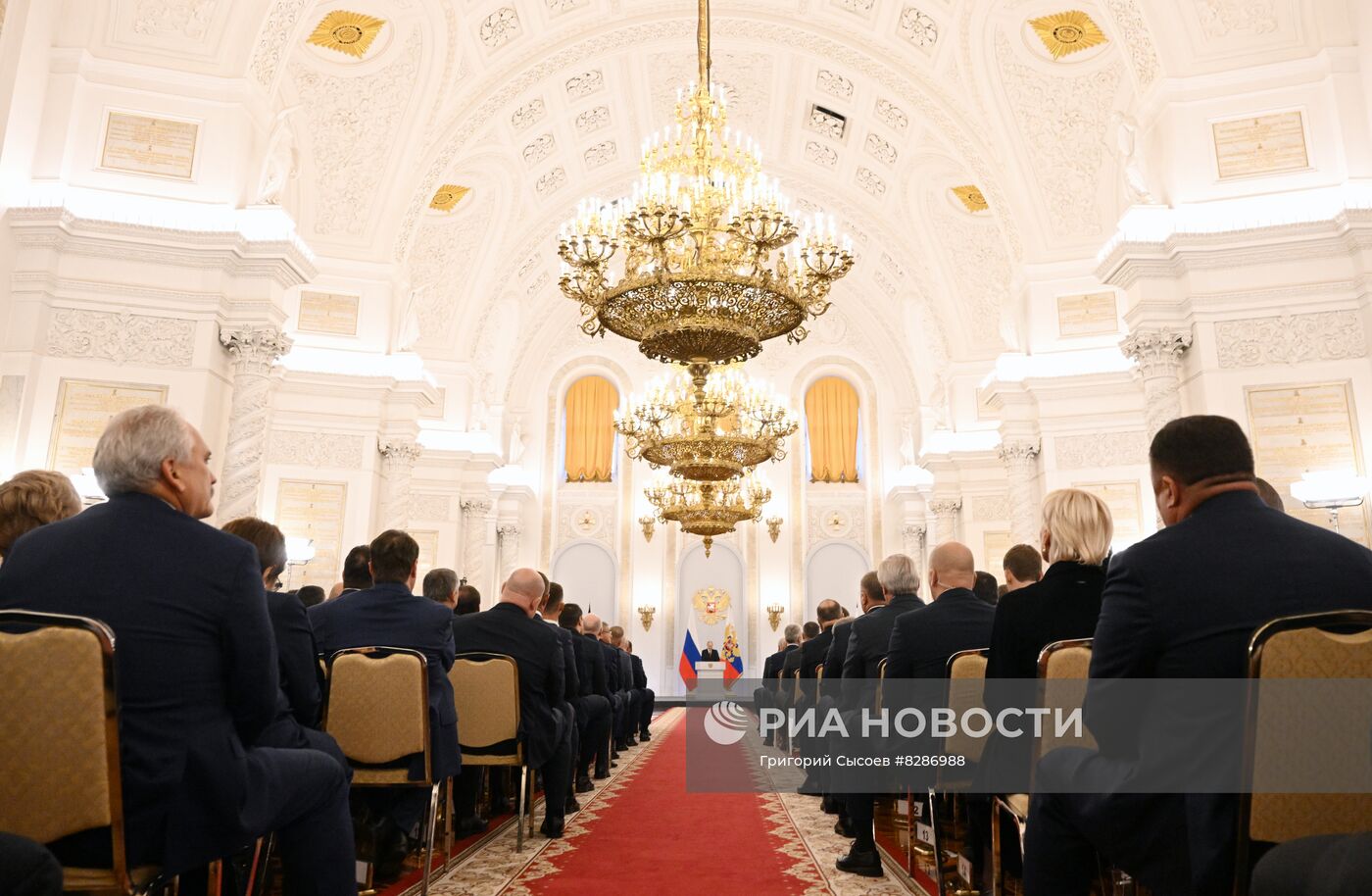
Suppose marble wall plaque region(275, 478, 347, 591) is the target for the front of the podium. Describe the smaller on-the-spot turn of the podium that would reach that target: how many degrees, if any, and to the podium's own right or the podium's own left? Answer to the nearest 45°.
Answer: approximately 45° to the podium's own right

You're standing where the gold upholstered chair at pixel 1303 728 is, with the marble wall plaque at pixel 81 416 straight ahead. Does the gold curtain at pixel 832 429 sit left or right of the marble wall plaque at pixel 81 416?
right

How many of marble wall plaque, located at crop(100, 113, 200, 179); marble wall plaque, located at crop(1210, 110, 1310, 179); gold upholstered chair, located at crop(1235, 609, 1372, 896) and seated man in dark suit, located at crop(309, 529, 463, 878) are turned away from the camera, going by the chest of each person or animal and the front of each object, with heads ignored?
2

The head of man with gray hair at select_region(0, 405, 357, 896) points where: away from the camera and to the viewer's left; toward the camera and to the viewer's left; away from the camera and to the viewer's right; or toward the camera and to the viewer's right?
away from the camera and to the viewer's right

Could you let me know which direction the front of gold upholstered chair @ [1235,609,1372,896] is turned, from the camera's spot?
facing away from the viewer

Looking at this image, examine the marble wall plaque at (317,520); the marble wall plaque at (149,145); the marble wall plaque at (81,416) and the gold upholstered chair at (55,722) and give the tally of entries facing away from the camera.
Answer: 1

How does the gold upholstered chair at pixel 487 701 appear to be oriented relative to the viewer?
away from the camera

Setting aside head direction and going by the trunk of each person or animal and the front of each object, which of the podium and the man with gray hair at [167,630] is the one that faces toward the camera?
the podium

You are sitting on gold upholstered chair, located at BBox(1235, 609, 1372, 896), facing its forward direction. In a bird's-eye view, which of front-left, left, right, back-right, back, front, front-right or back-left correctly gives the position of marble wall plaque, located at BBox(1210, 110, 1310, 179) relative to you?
front

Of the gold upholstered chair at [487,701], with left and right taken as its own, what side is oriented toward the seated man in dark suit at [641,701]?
front

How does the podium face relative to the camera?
toward the camera

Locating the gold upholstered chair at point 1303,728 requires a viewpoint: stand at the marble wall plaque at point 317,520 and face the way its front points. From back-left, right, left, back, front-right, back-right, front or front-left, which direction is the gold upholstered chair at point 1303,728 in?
front

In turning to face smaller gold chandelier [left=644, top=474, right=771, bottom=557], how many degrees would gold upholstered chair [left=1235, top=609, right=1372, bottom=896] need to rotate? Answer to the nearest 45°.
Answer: approximately 45° to its left

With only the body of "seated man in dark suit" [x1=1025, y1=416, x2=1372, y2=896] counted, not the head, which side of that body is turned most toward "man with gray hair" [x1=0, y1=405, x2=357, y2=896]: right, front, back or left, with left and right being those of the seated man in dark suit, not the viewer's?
left

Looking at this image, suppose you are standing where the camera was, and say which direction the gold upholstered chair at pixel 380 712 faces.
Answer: facing away from the viewer

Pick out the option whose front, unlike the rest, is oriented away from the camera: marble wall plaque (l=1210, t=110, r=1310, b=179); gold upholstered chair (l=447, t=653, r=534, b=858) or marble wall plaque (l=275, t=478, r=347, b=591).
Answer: the gold upholstered chair

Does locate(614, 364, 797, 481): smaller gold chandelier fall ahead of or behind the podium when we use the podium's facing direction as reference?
ahead

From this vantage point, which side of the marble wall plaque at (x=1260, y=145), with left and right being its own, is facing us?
front

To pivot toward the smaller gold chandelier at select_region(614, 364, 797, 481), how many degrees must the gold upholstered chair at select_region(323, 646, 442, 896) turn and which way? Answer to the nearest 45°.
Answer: approximately 45° to its right

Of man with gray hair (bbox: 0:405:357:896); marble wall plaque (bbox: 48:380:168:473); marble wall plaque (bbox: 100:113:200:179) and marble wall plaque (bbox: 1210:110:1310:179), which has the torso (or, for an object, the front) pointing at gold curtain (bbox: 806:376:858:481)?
the man with gray hair
